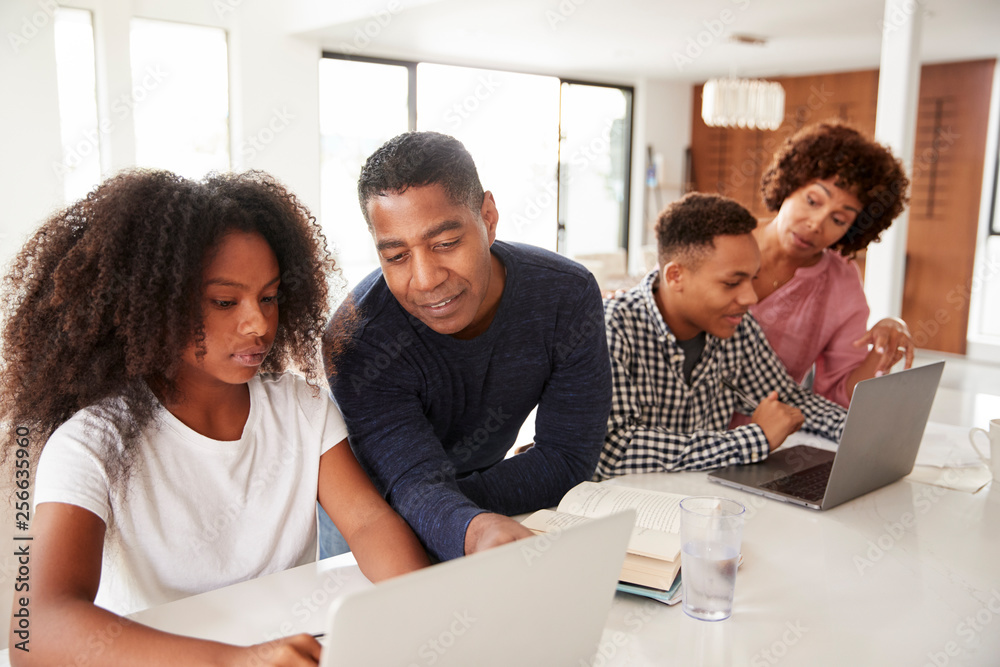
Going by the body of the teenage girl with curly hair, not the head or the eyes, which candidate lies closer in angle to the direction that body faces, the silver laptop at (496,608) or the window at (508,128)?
the silver laptop

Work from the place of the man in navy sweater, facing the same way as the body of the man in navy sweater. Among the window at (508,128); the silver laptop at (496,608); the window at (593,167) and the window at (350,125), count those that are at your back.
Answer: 3

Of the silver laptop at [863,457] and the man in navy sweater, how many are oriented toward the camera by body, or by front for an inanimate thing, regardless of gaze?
1

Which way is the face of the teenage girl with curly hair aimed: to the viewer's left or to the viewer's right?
to the viewer's right

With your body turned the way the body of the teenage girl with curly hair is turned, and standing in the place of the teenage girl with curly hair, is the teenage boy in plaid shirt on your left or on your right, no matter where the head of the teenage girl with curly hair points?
on your left

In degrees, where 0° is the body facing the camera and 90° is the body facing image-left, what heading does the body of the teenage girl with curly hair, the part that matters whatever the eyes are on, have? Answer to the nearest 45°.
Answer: approximately 315°

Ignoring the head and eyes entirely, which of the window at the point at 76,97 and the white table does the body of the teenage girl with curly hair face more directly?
the white table

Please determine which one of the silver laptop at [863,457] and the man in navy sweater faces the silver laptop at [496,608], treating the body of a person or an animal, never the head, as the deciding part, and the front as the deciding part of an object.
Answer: the man in navy sweater

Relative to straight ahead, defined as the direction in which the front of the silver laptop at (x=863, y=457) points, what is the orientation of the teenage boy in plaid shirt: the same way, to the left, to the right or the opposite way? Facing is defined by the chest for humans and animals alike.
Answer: the opposite way

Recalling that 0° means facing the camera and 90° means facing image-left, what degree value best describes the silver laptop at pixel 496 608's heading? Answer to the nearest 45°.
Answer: approximately 135°

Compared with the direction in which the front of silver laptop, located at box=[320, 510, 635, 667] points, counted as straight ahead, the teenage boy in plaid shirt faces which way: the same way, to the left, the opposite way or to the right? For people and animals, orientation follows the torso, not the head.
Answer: the opposite way

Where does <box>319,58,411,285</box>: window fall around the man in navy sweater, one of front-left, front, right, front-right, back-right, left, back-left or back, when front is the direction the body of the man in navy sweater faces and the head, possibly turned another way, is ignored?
back

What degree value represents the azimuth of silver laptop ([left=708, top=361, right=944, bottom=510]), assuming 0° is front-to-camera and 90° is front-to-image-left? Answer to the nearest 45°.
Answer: approximately 135°

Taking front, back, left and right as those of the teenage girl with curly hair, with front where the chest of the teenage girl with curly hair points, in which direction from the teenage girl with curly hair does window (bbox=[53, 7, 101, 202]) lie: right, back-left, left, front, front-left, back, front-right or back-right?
back-left
